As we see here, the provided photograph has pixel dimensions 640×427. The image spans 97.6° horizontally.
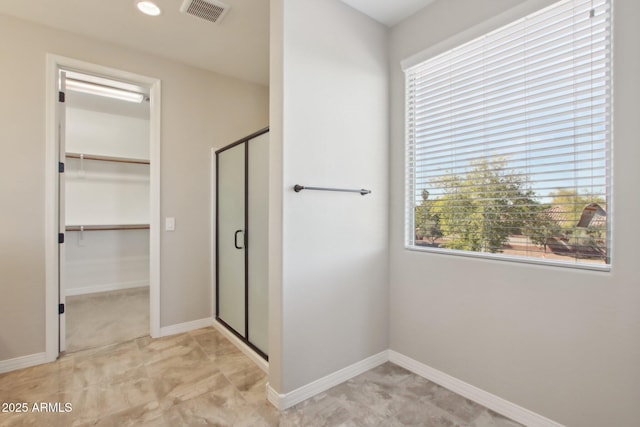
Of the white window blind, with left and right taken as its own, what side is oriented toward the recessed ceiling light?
front

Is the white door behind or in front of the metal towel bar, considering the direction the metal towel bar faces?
behind

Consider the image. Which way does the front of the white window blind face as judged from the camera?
facing the viewer and to the left of the viewer

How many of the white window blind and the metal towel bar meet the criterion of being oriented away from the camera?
0

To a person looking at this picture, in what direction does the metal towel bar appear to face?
facing the viewer and to the right of the viewer

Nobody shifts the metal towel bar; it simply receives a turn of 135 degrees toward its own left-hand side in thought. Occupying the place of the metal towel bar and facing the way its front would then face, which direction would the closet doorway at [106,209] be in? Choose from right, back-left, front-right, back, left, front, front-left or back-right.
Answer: front-left

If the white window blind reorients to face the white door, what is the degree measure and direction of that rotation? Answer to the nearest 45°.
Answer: approximately 45° to its right
